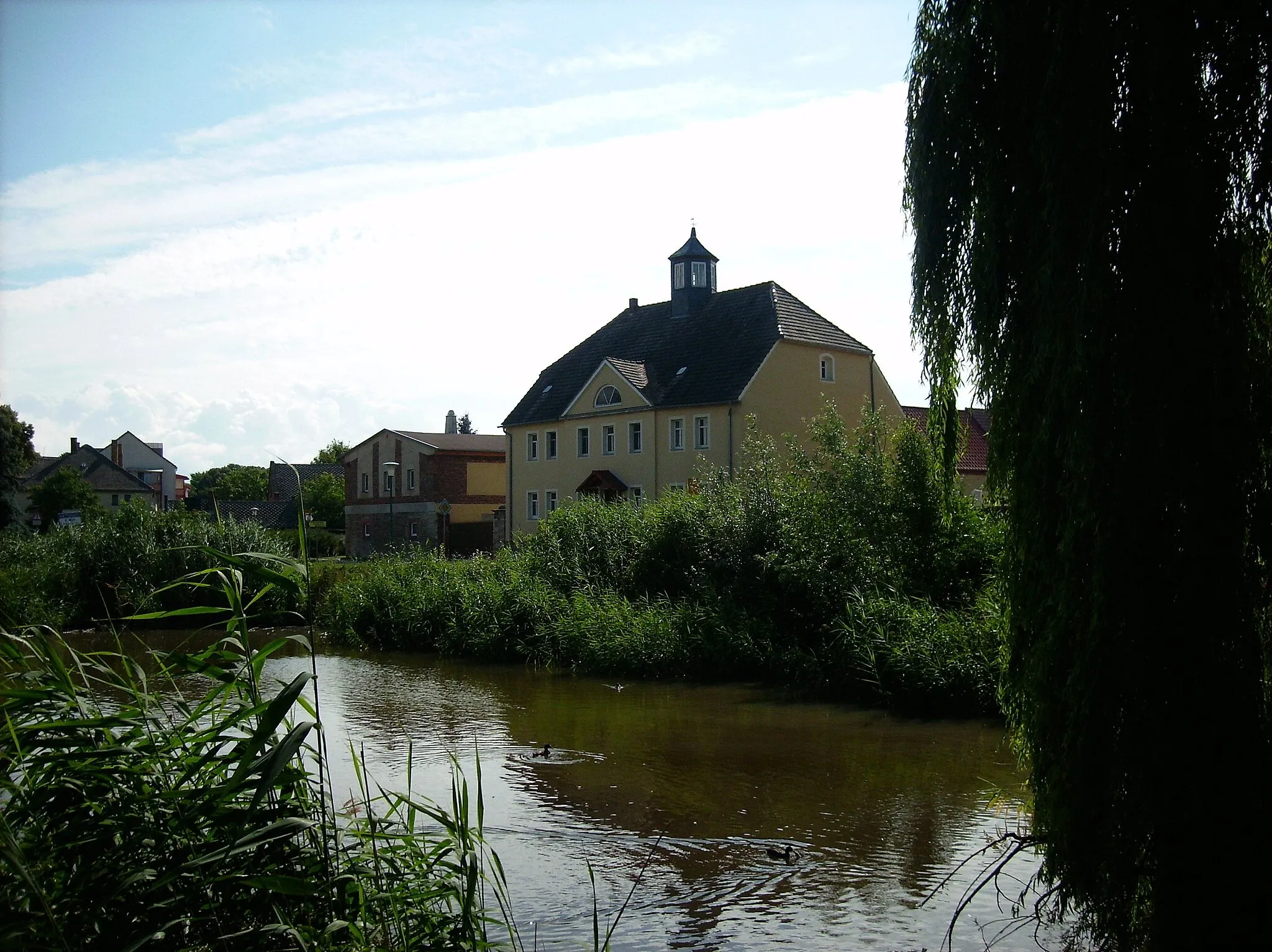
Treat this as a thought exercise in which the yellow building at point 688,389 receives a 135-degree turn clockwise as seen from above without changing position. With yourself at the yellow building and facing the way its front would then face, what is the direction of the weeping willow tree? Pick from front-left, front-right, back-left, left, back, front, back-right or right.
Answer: back

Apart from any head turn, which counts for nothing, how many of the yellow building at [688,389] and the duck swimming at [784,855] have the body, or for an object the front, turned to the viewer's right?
1

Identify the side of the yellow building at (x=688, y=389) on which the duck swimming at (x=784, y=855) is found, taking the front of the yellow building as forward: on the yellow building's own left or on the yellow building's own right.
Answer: on the yellow building's own left

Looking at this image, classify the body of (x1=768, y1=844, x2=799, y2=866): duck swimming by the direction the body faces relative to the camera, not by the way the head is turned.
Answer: to the viewer's right

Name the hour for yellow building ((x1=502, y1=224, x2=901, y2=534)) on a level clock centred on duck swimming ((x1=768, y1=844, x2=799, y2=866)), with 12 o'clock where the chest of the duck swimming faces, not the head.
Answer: The yellow building is roughly at 9 o'clock from the duck swimming.
